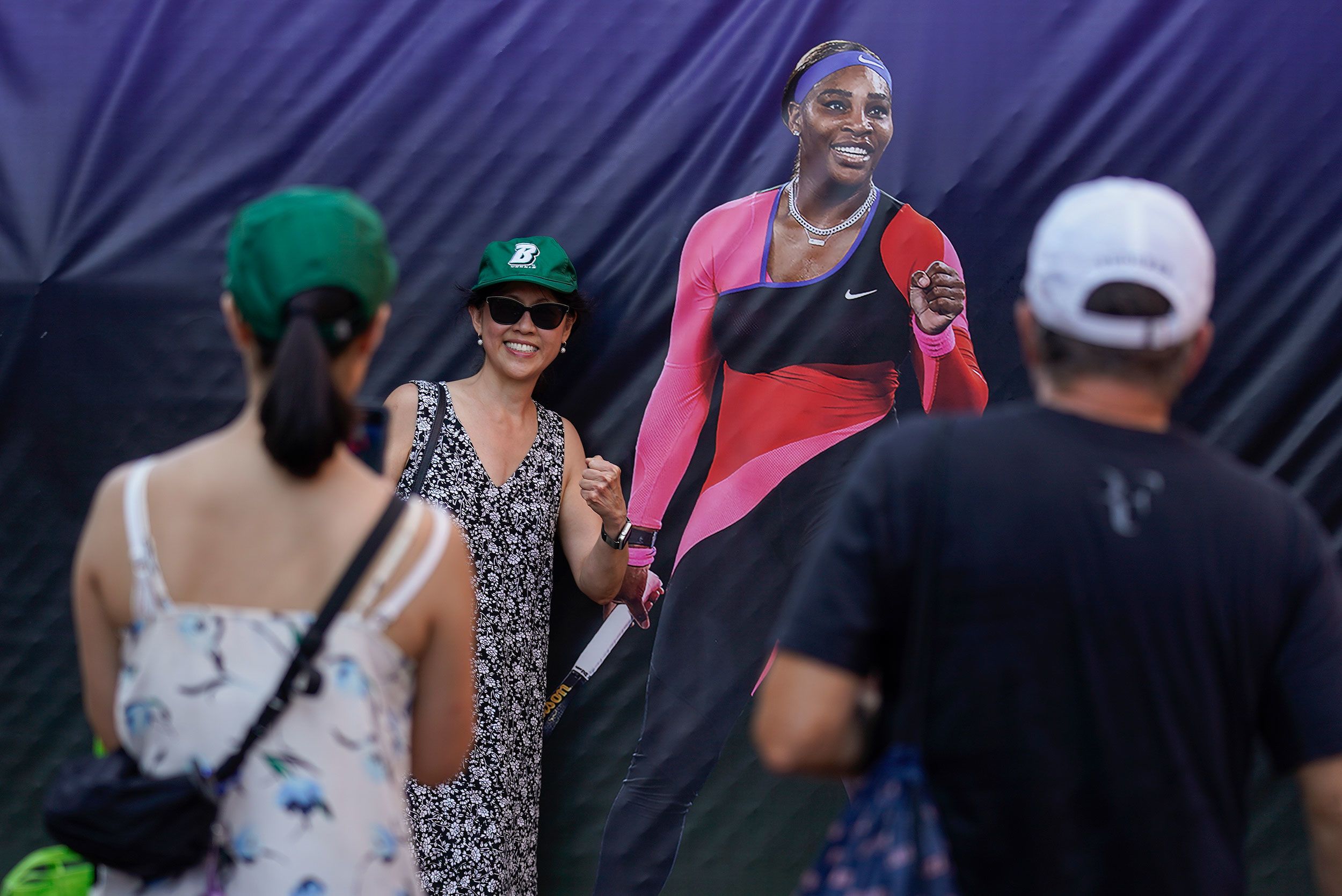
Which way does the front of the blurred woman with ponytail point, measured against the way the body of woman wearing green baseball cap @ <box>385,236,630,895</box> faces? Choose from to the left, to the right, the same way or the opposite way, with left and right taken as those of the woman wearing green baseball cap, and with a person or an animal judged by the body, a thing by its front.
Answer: the opposite way

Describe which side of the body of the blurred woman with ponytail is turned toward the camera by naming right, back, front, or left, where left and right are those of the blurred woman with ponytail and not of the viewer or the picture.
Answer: back

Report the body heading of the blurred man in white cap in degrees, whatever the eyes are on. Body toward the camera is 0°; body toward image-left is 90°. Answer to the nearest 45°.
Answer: approximately 180°

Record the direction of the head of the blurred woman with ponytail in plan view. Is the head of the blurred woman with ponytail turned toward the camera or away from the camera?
away from the camera

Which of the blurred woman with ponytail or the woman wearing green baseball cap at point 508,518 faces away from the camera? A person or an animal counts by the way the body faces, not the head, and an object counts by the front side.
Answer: the blurred woman with ponytail
